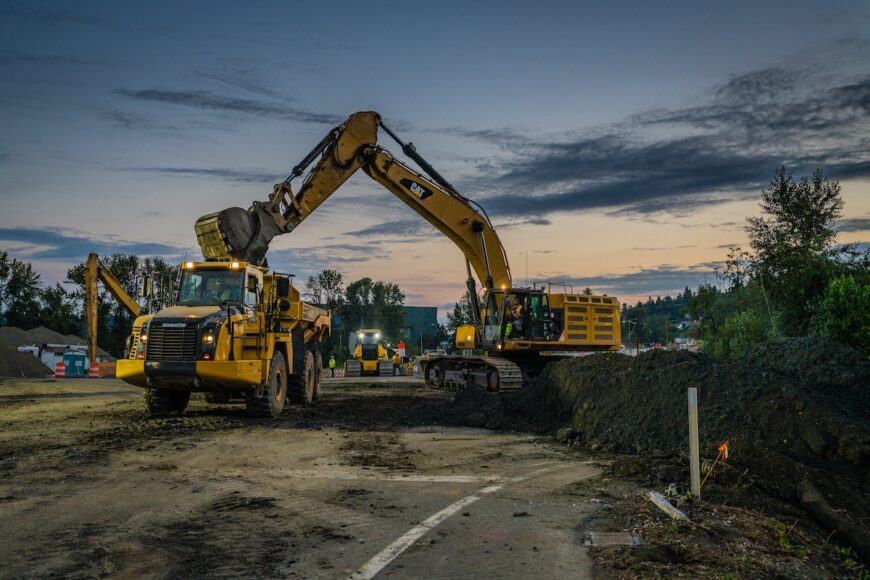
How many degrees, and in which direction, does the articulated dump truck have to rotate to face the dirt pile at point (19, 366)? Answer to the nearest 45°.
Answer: approximately 135° to its right

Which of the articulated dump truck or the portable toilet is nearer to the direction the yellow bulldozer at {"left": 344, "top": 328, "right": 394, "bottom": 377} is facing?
the articulated dump truck

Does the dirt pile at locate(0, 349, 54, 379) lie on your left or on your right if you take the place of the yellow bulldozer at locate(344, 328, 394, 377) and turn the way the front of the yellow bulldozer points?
on your right

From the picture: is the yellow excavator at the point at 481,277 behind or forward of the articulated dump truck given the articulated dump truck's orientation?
behind

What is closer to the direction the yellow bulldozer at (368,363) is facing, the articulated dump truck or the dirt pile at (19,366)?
the articulated dump truck

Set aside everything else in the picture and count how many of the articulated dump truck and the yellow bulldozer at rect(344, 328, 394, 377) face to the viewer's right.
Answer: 0

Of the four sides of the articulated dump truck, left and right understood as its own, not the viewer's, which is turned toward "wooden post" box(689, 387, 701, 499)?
left

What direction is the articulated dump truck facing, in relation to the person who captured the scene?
facing the viewer and to the left of the viewer

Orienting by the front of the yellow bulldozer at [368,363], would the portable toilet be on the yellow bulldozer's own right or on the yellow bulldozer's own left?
on the yellow bulldozer's own right

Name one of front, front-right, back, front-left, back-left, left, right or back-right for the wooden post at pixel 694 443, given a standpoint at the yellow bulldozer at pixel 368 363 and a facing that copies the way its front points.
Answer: front

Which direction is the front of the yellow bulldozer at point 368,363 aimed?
toward the camera
